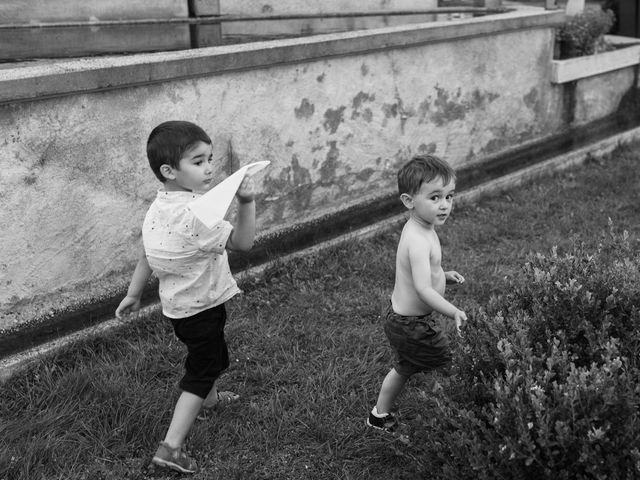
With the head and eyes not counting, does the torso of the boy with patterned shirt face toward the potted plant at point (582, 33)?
yes

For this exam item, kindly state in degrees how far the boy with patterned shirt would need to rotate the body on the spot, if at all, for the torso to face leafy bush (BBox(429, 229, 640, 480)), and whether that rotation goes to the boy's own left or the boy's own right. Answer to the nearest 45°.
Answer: approximately 90° to the boy's own right

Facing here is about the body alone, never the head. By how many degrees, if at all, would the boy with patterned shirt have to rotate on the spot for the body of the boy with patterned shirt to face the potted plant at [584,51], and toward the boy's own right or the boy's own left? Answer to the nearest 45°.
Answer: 0° — they already face it

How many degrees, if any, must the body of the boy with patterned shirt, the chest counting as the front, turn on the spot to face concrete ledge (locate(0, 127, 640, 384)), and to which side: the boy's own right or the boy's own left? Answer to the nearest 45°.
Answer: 0° — they already face it

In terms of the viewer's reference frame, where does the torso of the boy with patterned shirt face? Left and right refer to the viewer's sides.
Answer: facing away from the viewer and to the right of the viewer
